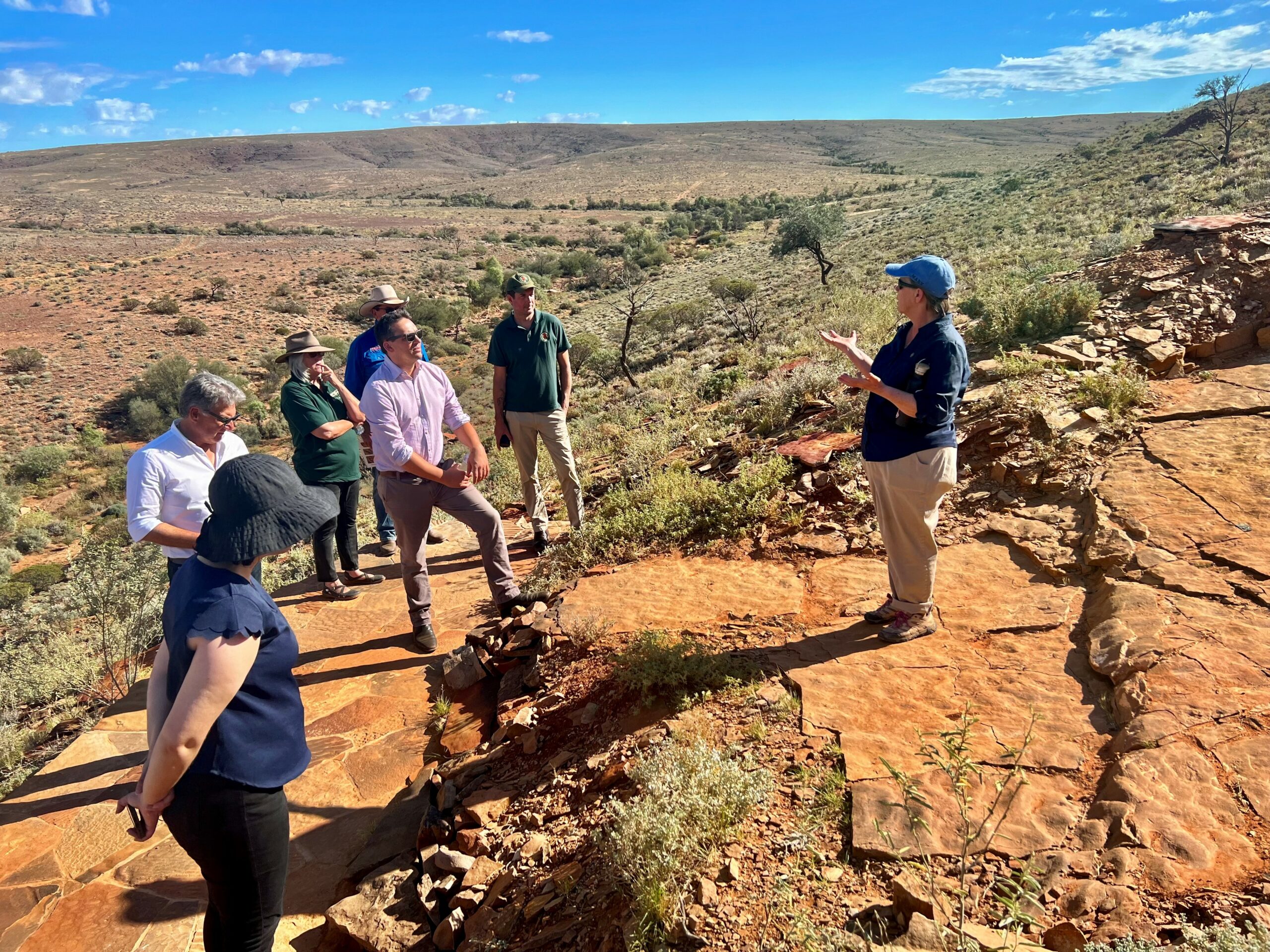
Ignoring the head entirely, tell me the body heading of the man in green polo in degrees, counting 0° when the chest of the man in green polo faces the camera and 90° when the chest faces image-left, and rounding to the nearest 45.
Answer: approximately 0°

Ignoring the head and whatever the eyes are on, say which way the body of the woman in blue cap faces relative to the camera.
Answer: to the viewer's left

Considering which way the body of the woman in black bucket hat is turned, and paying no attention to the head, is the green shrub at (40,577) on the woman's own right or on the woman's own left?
on the woman's own left

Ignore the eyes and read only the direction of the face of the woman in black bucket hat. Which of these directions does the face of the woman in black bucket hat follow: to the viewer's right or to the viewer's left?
to the viewer's right

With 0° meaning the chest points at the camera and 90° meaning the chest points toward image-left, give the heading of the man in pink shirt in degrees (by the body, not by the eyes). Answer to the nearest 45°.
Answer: approximately 315°

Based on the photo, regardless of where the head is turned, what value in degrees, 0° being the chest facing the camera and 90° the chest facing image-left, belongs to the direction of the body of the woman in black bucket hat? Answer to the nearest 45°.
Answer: approximately 270°

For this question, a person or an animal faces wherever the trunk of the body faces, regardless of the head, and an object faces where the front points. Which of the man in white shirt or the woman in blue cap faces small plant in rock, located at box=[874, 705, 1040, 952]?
the man in white shirt

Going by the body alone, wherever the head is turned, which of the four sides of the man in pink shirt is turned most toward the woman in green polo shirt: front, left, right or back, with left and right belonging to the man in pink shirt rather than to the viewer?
back
